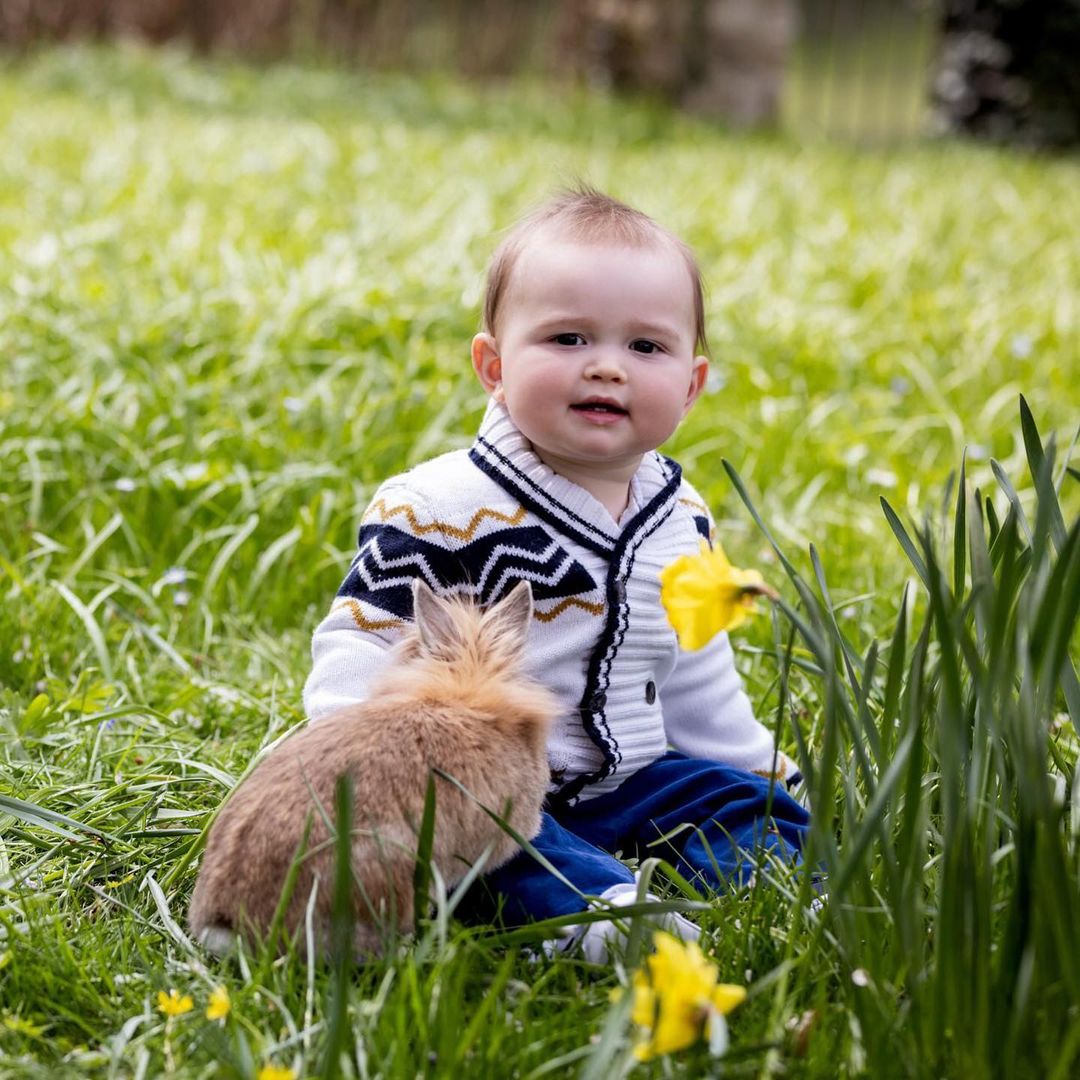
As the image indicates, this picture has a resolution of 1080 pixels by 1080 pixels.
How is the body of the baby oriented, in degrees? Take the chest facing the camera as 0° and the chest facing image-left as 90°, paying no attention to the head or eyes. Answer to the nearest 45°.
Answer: approximately 315°

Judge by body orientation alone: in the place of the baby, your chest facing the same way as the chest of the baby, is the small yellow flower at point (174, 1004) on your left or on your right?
on your right

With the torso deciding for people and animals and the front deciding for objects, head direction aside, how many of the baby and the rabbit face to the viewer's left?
0

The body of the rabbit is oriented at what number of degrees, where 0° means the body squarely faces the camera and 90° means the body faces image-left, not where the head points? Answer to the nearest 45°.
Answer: approximately 225°

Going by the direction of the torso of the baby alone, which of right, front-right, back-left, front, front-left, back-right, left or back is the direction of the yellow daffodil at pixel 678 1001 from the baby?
front-right
